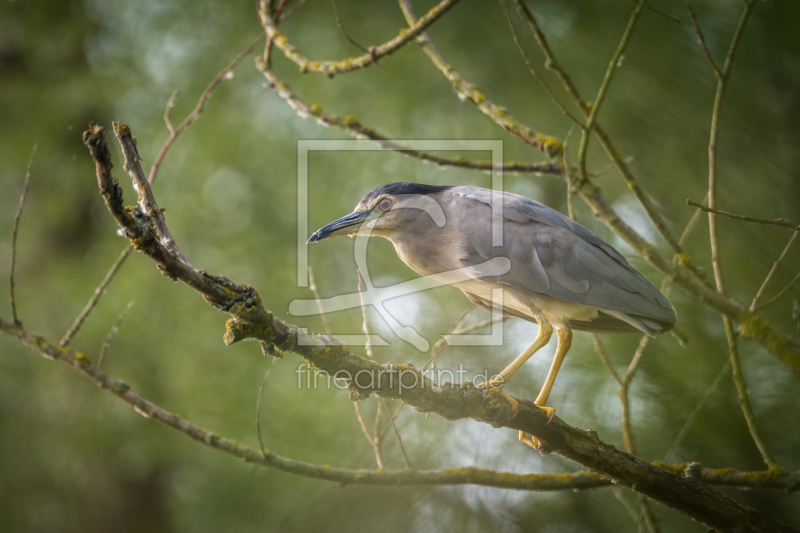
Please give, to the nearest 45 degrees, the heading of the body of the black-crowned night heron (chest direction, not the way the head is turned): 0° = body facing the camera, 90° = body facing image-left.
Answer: approximately 90°
